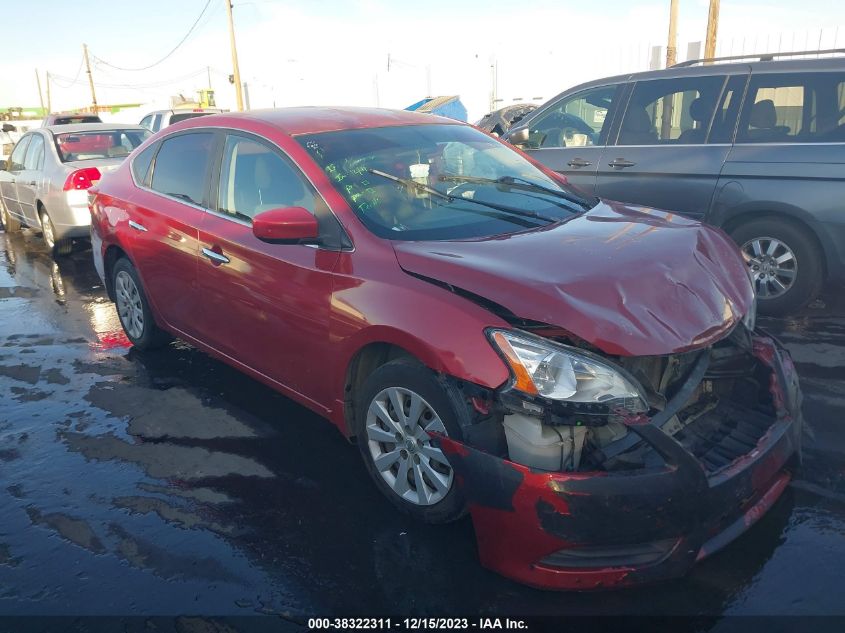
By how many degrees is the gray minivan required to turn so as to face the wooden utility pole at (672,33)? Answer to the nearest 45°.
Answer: approximately 90° to its right

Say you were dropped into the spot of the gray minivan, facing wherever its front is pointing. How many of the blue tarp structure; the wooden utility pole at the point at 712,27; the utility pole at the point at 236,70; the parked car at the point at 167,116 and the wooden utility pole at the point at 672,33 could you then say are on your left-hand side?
0

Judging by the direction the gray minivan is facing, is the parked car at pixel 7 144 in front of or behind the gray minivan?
in front

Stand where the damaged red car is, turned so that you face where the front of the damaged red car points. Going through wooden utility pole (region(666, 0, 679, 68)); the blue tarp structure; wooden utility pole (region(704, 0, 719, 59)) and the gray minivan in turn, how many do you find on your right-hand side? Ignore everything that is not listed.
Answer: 0

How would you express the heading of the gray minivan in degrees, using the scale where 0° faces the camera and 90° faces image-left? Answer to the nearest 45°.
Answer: approximately 90°

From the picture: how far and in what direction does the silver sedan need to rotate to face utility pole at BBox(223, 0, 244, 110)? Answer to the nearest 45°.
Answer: approximately 45° to its right

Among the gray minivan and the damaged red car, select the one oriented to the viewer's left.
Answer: the gray minivan

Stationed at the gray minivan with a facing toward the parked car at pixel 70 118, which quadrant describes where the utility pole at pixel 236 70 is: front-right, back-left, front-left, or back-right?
front-right

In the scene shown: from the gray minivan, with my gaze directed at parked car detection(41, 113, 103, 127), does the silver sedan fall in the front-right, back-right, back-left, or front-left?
front-left

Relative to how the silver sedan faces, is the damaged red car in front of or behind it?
behind

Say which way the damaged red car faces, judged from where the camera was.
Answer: facing the viewer and to the right of the viewer

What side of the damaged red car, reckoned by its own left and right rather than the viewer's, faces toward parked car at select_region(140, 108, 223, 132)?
back

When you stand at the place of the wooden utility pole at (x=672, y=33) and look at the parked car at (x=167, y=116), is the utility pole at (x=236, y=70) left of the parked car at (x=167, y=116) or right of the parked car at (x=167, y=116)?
right

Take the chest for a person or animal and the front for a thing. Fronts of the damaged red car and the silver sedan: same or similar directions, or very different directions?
very different directions

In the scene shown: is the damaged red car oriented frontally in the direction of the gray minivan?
no

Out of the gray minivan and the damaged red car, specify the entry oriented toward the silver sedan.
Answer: the gray minivan

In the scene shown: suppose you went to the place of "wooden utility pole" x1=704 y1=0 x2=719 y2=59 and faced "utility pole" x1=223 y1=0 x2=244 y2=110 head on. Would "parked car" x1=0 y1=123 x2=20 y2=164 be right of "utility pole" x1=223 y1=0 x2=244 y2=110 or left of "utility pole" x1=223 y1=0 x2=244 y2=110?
left

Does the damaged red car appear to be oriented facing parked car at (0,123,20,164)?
no
